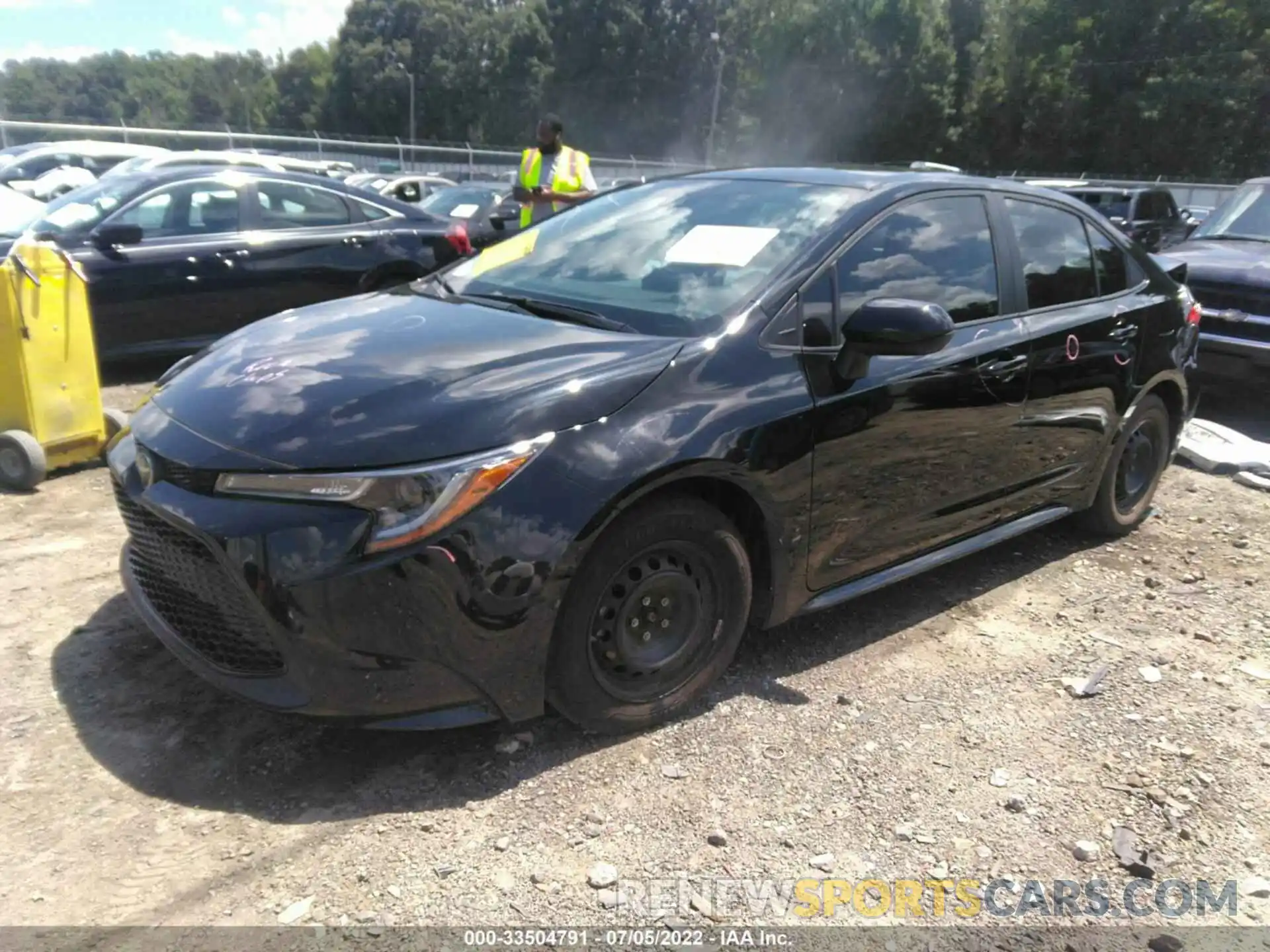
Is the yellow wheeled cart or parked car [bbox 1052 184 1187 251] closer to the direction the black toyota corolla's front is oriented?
the yellow wheeled cart

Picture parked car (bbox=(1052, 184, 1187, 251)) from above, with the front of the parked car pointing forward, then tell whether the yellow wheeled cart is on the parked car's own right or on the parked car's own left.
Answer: on the parked car's own right

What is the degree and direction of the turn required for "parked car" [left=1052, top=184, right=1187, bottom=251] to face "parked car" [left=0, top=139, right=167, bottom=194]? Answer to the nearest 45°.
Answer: approximately 135° to its right

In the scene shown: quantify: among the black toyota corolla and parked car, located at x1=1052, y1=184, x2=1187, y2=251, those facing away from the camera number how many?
0

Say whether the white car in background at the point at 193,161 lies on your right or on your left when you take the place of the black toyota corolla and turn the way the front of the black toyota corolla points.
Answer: on your right

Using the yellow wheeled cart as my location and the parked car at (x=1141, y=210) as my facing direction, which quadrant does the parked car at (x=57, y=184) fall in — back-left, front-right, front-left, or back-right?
front-left

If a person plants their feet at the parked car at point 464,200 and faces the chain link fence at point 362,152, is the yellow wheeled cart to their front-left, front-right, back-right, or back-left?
back-left

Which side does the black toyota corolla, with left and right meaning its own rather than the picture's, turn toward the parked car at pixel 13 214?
right

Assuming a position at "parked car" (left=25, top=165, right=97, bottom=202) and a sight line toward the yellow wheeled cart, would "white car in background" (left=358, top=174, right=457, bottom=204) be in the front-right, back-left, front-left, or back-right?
back-left

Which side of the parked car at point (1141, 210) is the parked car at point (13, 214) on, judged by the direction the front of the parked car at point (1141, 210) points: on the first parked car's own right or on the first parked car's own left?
on the first parked car's own right

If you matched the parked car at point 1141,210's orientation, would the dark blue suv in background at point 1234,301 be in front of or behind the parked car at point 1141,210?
in front

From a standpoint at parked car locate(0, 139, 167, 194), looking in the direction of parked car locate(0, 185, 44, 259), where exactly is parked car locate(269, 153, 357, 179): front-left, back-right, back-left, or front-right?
back-left

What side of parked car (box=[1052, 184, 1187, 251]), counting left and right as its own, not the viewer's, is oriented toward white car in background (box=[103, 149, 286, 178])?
right
